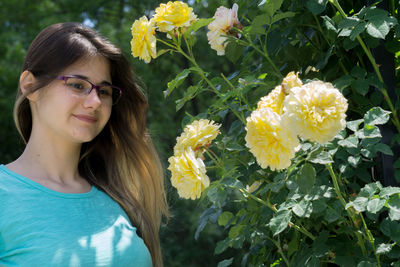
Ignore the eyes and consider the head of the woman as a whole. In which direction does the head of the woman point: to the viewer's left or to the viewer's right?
to the viewer's right

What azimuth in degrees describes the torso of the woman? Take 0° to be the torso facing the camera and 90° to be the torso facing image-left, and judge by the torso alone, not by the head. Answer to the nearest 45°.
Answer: approximately 315°
